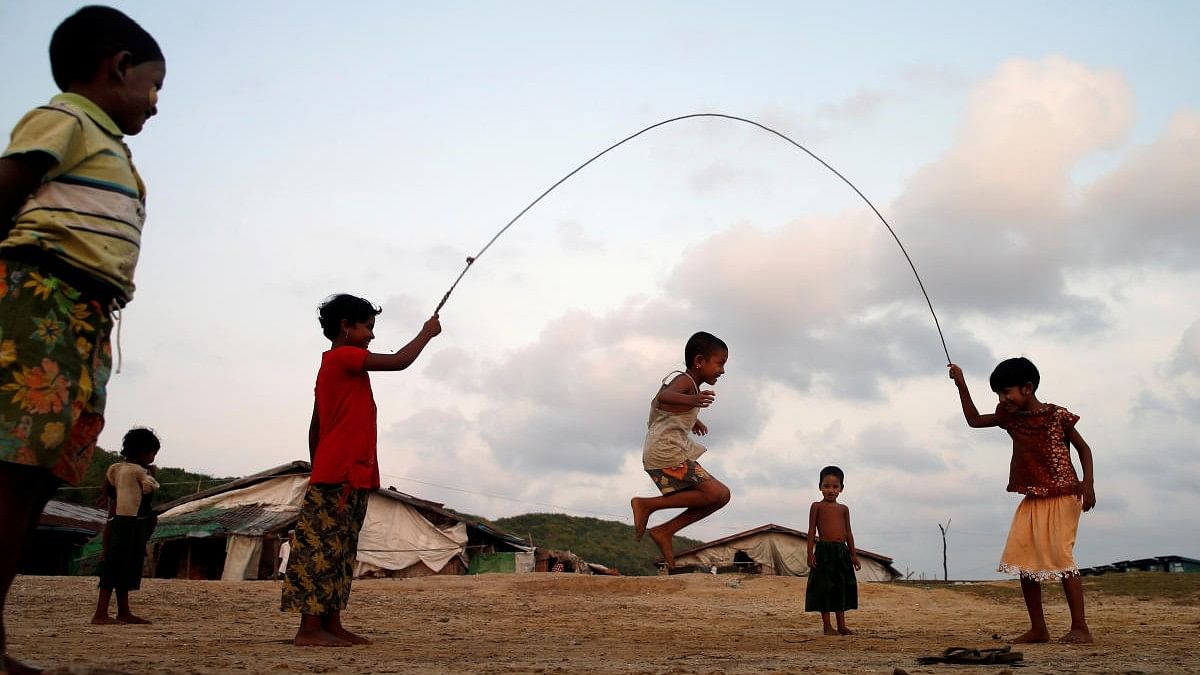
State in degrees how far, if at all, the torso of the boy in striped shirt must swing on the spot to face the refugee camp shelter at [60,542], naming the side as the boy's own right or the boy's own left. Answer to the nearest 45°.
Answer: approximately 90° to the boy's own left

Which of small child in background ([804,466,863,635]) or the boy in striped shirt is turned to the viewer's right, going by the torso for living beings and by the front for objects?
the boy in striped shirt

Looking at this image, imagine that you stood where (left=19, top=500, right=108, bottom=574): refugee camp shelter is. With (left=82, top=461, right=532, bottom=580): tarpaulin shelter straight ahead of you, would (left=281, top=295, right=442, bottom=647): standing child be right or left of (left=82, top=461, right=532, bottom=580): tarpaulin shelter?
right

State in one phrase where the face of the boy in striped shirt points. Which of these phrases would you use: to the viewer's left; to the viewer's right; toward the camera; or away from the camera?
to the viewer's right

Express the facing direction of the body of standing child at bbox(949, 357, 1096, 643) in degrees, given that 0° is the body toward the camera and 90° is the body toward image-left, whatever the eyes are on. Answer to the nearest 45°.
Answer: approximately 45°

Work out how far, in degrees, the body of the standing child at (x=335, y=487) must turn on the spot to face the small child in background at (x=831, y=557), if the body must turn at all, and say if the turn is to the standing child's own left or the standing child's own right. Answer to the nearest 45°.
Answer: approximately 45° to the standing child's own left

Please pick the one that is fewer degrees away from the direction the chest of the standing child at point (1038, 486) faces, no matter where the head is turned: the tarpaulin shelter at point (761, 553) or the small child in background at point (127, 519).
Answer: the small child in background

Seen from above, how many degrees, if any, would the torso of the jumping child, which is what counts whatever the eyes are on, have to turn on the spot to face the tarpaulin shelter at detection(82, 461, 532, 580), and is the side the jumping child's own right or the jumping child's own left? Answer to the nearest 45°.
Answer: approximately 135° to the jumping child's own left

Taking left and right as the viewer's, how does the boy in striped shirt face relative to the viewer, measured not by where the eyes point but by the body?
facing to the right of the viewer

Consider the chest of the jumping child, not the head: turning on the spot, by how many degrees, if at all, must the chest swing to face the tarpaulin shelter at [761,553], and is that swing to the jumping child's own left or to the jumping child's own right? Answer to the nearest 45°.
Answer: approximately 90° to the jumping child's own left

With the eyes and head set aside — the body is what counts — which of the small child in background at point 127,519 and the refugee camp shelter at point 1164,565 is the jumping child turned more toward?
the refugee camp shelter

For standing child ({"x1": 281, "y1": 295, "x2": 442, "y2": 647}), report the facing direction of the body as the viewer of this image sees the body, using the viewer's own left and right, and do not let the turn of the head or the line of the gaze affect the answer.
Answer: facing to the right of the viewer
